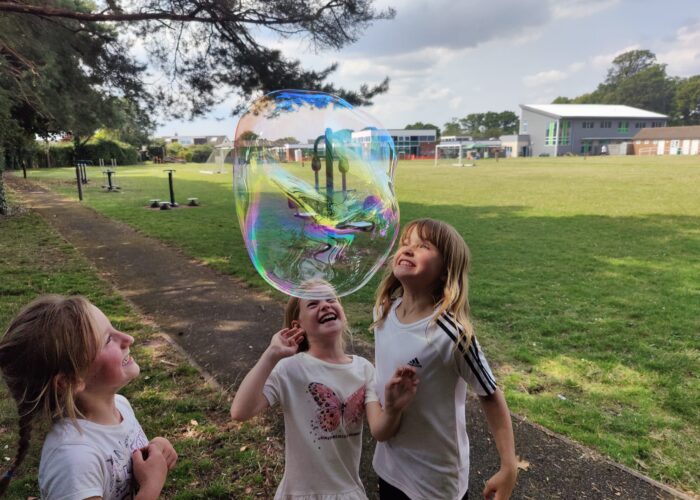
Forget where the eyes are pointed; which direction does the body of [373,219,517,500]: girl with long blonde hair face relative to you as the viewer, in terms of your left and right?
facing the viewer and to the left of the viewer

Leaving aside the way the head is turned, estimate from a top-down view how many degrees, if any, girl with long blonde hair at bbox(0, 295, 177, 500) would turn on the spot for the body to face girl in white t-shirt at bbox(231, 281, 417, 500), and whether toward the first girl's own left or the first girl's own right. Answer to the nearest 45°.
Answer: approximately 45° to the first girl's own left

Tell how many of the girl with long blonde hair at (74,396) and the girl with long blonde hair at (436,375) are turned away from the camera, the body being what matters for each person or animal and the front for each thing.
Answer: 0

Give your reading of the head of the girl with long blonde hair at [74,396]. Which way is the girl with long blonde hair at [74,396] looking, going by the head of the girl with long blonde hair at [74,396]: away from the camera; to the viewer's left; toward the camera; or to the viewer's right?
to the viewer's right

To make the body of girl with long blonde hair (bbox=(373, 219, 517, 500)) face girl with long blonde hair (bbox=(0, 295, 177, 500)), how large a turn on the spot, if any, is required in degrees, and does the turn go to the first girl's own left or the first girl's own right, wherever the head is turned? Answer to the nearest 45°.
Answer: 0° — they already face them

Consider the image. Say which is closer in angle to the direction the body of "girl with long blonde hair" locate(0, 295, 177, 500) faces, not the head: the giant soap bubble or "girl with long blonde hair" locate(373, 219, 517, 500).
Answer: the girl with long blonde hair

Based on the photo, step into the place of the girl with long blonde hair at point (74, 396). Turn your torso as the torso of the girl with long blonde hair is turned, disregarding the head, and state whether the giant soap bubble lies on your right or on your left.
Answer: on your left

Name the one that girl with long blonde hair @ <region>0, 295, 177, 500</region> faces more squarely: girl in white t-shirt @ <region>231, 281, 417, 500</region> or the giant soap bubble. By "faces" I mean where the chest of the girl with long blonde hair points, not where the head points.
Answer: the girl in white t-shirt

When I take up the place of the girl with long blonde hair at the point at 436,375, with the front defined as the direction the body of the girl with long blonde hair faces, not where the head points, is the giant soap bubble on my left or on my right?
on my right

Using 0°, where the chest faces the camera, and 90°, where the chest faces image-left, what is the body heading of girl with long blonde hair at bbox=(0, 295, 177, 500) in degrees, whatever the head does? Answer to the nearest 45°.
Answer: approximately 315°
